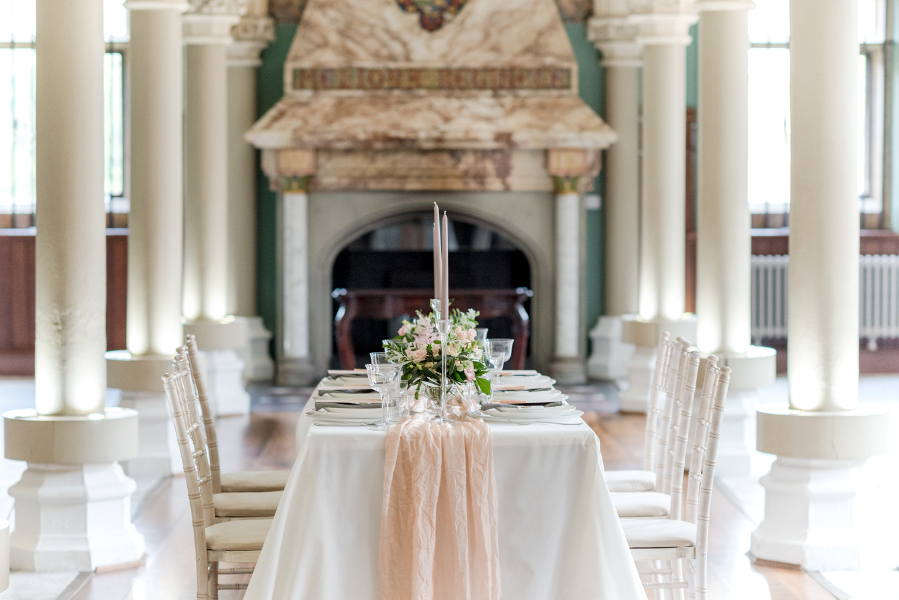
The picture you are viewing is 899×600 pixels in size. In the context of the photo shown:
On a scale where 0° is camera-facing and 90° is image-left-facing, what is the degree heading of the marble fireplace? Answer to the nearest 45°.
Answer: approximately 0°

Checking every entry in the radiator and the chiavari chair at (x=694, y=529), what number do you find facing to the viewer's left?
1

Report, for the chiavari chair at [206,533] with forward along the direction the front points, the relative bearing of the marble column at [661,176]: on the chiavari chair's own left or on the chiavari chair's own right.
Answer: on the chiavari chair's own left

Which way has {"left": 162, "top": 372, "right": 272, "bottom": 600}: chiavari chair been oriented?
to the viewer's right

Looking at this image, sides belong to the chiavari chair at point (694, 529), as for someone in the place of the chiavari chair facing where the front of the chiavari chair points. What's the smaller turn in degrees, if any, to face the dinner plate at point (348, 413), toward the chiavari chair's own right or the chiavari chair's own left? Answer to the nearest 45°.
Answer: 0° — it already faces it

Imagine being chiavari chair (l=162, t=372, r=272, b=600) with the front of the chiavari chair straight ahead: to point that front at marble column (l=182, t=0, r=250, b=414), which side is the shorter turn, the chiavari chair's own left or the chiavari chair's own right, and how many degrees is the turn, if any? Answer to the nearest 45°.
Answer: approximately 90° to the chiavari chair's own left

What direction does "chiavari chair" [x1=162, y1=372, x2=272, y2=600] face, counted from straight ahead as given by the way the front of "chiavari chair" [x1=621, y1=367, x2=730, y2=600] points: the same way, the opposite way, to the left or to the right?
the opposite way

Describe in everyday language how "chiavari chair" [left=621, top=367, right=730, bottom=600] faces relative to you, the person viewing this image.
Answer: facing to the left of the viewer

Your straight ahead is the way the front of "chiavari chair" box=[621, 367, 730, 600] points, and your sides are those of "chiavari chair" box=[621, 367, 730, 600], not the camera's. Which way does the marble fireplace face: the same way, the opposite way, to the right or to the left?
to the left

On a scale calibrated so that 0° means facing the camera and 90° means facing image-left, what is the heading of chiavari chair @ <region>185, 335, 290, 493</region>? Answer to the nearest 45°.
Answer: approximately 270°

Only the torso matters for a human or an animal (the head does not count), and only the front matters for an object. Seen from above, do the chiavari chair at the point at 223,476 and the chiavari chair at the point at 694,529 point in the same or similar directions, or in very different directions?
very different directions

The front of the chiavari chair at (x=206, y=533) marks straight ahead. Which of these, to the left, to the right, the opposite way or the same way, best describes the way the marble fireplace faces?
to the right
